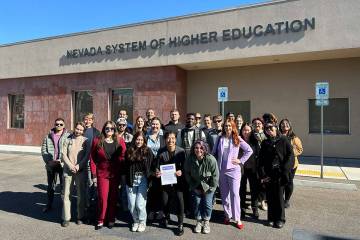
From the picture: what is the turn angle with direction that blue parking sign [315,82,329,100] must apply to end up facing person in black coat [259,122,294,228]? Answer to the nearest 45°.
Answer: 0° — it already faces them

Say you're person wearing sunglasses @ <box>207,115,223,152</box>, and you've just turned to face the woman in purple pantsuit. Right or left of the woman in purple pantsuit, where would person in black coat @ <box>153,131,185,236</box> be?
right

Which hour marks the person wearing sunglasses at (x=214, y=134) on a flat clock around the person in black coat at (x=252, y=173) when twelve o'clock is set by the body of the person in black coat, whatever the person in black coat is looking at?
The person wearing sunglasses is roughly at 4 o'clock from the person in black coat.

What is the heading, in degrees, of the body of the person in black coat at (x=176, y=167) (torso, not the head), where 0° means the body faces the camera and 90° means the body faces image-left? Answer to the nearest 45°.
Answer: approximately 0°

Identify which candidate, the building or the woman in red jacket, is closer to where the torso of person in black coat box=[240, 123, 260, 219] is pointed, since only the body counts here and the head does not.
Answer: the woman in red jacket

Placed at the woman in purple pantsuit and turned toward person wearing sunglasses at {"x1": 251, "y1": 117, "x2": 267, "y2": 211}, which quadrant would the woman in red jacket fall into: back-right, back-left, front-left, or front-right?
back-left
